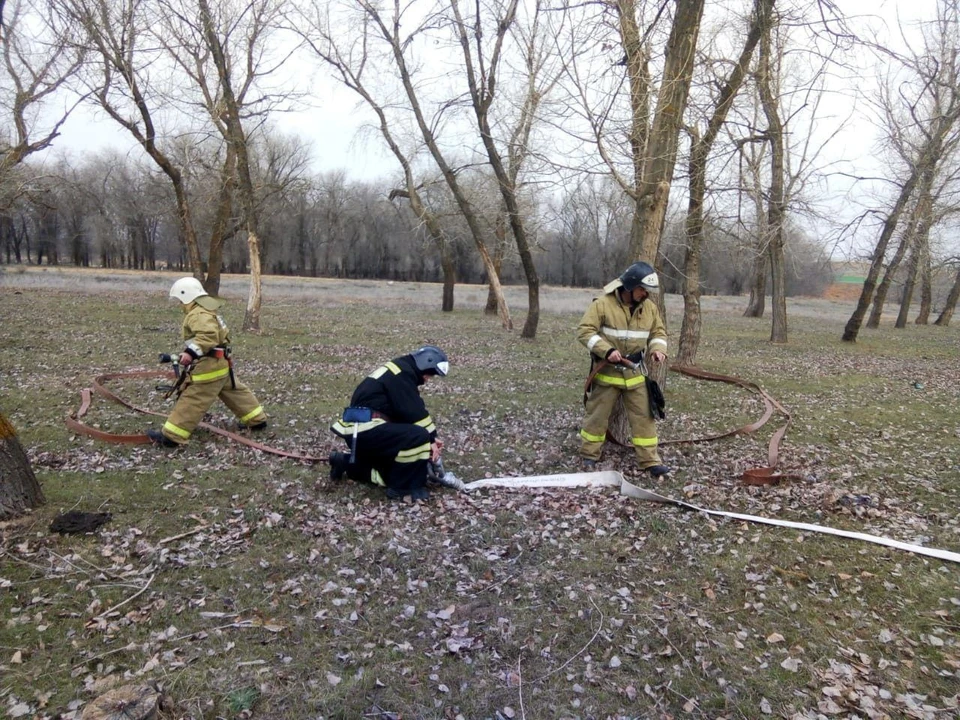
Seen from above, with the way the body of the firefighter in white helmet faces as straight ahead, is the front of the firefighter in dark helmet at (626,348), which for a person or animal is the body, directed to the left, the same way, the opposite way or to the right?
to the left

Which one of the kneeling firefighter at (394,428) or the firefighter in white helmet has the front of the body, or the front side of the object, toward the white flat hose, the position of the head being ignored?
the kneeling firefighter

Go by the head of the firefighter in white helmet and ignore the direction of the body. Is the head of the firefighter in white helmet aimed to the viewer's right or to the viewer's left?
to the viewer's left

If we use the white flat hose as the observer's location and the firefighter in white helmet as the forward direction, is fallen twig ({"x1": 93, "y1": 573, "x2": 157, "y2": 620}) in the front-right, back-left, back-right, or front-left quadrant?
front-left

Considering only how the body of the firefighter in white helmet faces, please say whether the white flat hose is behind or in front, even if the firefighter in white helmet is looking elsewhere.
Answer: behind

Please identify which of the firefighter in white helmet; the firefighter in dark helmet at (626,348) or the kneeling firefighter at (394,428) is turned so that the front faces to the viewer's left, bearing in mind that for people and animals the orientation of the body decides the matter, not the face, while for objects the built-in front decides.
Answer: the firefighter in white helmet

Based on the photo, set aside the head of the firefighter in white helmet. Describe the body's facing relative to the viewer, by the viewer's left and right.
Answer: facing to the left of the viewer

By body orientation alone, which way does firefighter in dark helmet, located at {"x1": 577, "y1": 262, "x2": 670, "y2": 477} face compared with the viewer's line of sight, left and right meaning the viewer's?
facing the viewer and to the right of the viewer

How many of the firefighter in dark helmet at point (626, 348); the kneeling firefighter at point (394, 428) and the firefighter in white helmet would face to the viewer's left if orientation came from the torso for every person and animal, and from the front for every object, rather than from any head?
1

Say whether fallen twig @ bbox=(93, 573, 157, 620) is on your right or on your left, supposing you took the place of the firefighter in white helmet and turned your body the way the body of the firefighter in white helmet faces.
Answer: on your left

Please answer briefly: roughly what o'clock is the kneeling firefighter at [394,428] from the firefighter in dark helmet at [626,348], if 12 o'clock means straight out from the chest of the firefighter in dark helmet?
The kneeling firefighter is roughly at 3 o'clock from the firefighter in dark helmet.

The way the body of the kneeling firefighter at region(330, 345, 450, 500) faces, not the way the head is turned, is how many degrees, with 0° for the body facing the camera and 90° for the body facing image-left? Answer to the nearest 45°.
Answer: approximately 270°

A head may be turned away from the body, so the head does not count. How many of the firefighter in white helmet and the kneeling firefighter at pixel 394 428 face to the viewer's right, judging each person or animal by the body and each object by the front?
1

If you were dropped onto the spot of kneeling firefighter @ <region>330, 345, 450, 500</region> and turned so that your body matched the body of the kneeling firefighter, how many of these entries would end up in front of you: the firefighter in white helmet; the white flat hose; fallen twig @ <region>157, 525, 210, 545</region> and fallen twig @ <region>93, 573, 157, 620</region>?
1

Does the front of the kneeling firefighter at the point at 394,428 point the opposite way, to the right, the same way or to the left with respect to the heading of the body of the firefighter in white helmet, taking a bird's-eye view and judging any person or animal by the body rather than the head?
the opposite way

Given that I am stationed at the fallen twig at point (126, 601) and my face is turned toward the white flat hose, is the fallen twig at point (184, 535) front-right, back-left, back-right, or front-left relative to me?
front-left

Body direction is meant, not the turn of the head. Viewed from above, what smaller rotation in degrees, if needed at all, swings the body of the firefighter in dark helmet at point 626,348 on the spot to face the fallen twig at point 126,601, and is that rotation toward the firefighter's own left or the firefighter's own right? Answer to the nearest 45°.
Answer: approximately 90° to the firefighter's own right

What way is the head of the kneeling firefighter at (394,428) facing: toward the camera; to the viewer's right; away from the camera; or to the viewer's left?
to the viewer's right
